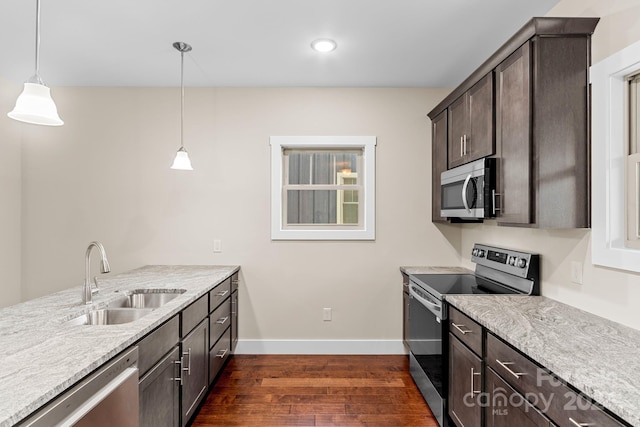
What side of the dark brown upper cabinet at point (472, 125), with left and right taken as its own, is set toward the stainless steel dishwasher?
front

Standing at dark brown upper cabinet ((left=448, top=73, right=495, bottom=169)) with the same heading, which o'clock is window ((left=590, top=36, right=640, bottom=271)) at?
The window is roughly at 9 o'clock from the dark brown upper cabinet.

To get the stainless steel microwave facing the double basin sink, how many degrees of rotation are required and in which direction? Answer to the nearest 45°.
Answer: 0° — it already faces it

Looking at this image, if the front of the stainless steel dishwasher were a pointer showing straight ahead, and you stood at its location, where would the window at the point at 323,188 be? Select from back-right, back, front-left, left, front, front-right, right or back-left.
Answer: left

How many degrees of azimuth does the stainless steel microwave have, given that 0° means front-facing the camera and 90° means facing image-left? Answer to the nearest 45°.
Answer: approximately 45°

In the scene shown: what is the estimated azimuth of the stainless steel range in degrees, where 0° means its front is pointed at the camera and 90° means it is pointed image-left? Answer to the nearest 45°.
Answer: approximately 45°

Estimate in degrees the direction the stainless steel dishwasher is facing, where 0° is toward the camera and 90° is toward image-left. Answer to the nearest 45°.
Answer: approximately 315°

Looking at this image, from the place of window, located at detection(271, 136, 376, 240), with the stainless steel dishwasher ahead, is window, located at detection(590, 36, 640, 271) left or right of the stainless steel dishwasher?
left

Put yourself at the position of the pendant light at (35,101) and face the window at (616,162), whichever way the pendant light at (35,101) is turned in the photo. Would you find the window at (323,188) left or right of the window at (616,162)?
left

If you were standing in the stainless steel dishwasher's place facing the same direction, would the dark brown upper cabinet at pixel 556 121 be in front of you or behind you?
in front

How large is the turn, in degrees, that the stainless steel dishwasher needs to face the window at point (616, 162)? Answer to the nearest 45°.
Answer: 0° — it already faces it

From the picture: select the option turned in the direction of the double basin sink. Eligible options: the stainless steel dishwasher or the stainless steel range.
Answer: the stainless steel range

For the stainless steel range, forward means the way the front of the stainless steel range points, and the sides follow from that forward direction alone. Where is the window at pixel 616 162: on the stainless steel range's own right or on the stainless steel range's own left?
on the stainless steel range's own left
